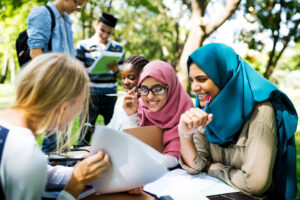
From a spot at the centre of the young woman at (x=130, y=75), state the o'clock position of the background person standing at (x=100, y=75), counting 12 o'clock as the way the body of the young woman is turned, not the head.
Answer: The background person standing is roughly at 4 o'clock from the young woman.

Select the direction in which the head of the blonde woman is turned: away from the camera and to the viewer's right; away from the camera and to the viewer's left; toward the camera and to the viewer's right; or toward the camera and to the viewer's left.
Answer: away from the camera and to the viewer's right

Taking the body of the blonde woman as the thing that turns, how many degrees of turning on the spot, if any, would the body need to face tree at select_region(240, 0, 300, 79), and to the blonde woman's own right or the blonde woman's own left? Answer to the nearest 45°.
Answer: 0° — they already face it

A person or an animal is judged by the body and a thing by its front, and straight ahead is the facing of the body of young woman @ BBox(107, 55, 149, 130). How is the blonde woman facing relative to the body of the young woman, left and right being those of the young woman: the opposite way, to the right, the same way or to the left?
the opposite way

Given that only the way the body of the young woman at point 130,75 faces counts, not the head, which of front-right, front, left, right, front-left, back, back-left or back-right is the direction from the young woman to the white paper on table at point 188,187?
front-left

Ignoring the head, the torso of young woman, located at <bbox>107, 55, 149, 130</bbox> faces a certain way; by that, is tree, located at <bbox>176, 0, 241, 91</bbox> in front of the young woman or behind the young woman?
behind

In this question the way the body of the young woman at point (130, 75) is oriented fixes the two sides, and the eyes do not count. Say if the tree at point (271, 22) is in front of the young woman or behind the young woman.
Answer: behind

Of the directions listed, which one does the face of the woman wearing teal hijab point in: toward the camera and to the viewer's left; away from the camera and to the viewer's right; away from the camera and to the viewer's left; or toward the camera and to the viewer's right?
toward the camera and to the viewer's left

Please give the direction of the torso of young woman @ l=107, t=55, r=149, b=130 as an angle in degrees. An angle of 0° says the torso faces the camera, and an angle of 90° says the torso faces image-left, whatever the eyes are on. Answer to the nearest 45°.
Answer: approximately 45°

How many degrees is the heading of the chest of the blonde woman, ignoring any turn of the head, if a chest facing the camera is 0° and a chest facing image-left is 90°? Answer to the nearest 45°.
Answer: approximately 225°

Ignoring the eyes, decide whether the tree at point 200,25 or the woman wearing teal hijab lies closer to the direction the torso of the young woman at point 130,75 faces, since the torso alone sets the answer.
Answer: the woman wearing teal hijab
